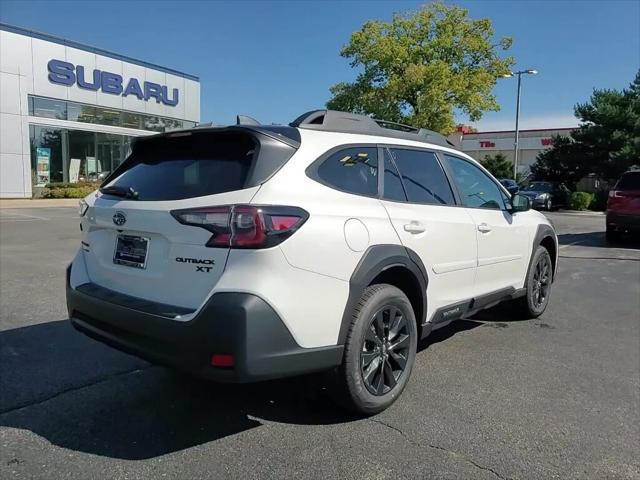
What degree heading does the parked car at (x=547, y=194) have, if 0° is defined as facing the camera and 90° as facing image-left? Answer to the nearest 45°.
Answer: approximately 45°

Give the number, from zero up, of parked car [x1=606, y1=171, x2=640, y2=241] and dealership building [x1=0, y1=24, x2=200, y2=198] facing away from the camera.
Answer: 1

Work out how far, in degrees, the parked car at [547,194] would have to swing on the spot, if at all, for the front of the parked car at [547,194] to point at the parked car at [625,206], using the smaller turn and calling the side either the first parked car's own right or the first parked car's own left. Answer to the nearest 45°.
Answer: approximately 45° to the first parked car's own left

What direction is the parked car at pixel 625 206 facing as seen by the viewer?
away from the camera

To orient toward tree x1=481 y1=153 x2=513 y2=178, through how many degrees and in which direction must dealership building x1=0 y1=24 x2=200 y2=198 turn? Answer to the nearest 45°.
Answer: approximately 45° to its left

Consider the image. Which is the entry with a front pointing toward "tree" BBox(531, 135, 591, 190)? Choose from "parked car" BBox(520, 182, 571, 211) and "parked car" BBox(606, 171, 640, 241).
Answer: "parked car" BBox(606, 171, 640, 241)

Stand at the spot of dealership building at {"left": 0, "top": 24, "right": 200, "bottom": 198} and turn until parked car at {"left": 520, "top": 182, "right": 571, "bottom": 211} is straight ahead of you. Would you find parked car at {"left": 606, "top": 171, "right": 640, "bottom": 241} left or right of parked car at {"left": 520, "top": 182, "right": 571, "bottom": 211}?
right

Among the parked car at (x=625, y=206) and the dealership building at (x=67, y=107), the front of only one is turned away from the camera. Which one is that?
the parked car

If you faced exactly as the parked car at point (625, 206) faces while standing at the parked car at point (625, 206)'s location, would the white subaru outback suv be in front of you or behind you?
behind

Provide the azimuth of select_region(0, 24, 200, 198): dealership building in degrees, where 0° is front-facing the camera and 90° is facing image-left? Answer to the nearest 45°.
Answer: approximately 315°

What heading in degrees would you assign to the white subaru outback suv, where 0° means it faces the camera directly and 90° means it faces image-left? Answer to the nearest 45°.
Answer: approximately 225°

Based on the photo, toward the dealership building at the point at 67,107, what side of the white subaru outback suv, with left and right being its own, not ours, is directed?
left
